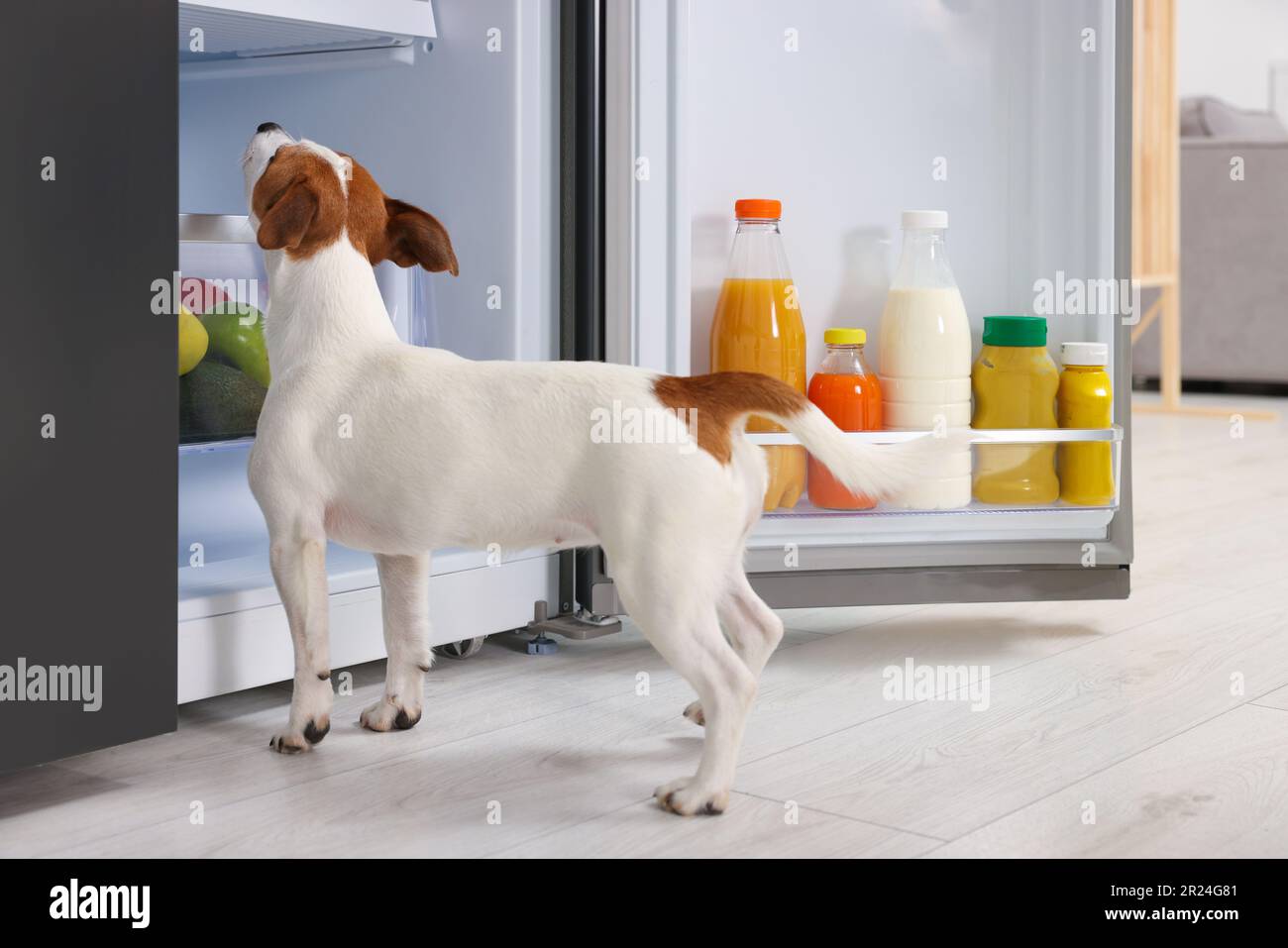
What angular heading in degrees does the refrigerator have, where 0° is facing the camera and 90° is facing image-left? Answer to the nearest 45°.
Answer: approximately 315°
